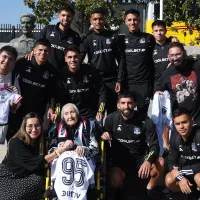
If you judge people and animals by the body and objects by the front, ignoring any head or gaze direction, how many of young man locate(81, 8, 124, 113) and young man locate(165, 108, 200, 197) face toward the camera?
2

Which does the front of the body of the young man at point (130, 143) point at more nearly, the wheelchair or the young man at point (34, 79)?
the wheelchair

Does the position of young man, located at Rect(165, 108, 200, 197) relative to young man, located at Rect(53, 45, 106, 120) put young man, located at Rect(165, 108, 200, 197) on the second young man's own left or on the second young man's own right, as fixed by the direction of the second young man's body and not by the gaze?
on the second young man's own left

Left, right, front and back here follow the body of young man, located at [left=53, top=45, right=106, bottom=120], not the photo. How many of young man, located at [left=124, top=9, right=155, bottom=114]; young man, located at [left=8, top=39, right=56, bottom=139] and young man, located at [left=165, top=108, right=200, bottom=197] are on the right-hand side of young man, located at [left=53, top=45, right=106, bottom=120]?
1

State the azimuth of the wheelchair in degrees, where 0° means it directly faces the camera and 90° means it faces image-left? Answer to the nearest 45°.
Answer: approximately 0°

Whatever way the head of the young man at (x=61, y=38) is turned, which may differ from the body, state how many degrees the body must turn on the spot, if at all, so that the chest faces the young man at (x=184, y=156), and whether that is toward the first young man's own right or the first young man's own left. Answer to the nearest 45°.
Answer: approximately 45° to the first young man's own left

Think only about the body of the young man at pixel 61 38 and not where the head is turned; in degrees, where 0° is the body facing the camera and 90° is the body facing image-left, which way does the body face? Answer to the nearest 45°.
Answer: approximately 0°
